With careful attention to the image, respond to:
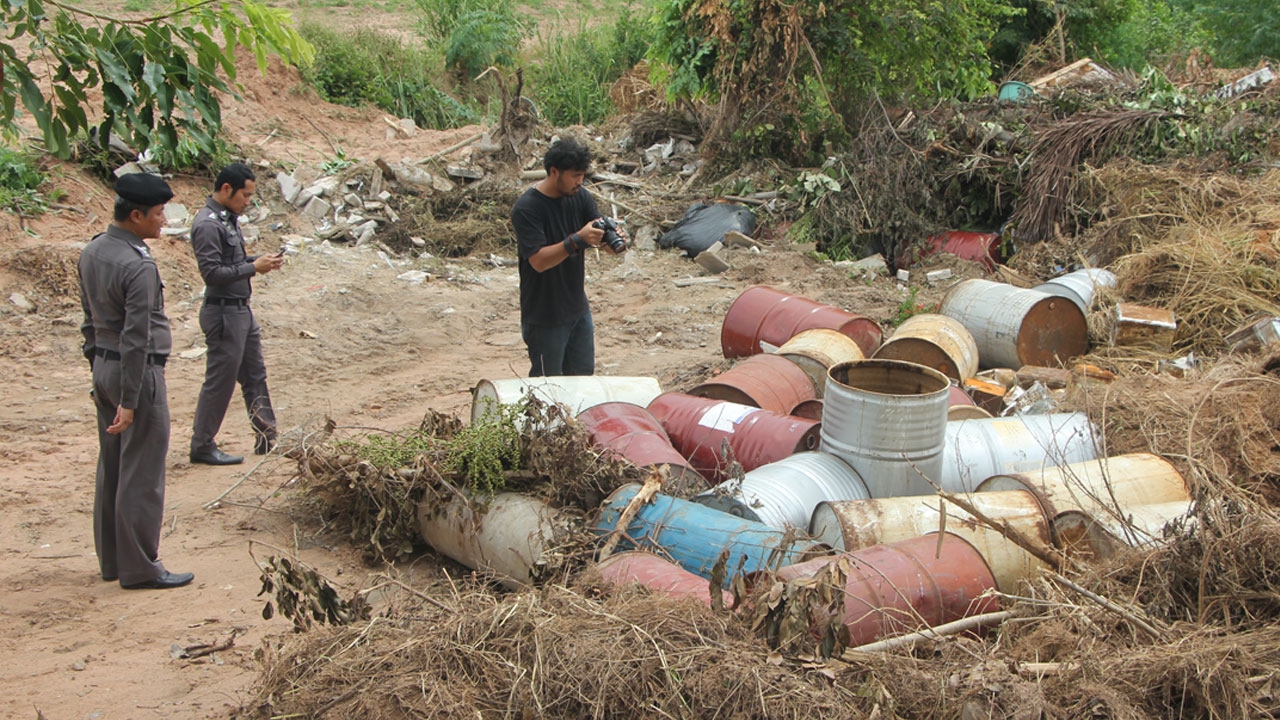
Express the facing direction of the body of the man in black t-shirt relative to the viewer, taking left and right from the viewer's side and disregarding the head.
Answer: facing the viewer and to the right of the viewer

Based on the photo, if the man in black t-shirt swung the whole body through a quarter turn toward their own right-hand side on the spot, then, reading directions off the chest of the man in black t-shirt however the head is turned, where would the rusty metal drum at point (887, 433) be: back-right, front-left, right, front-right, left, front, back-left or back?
left

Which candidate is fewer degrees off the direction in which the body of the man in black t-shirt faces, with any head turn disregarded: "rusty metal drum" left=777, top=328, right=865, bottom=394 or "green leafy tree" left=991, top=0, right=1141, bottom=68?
the rusty metal drum

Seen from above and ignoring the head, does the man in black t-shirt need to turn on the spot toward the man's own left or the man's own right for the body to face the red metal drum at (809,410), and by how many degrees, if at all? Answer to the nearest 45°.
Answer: approximately 45° to the man's own left

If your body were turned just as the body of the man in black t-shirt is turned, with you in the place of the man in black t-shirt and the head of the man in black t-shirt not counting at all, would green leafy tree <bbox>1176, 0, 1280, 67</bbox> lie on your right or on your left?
on your left

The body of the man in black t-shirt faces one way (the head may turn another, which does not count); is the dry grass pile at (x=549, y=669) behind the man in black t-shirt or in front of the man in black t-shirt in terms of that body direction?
in front

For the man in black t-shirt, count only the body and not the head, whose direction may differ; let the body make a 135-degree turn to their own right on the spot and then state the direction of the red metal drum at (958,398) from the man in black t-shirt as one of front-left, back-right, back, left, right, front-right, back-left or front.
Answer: back

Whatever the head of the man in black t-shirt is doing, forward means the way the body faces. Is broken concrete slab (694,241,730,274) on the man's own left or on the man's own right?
on the man's own left

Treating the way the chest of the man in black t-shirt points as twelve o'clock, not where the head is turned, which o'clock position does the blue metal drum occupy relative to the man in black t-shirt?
The blue metal drum is roughly at 1 o'clock from the man in black t-shirt.

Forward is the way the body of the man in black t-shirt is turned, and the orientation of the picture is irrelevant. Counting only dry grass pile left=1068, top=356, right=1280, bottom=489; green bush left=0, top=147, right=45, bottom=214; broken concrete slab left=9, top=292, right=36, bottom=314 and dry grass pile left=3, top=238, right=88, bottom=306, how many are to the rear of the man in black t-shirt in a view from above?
3

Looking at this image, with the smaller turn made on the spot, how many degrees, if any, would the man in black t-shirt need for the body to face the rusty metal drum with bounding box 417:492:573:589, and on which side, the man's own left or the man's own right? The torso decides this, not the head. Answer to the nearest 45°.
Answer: approximately 45° to the man's own right

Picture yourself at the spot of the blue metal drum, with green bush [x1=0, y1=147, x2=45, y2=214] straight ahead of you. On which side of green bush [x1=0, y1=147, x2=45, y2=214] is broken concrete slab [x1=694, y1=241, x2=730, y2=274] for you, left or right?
right

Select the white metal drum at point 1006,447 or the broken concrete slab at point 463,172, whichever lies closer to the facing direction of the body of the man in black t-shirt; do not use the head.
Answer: the white metal drum
